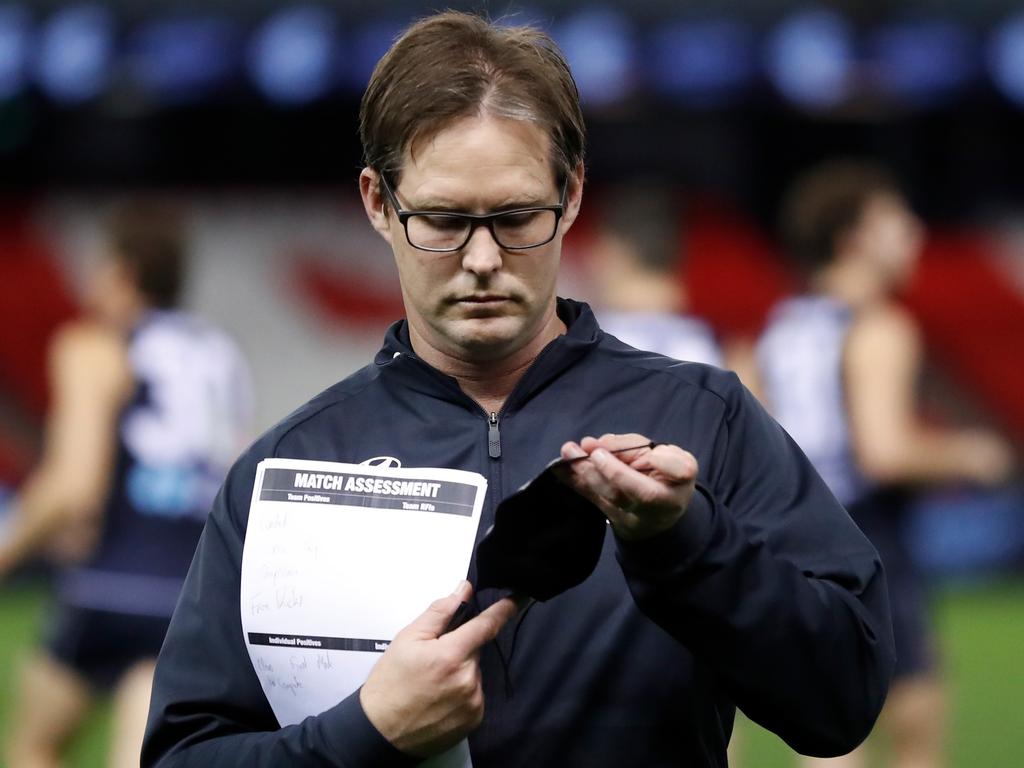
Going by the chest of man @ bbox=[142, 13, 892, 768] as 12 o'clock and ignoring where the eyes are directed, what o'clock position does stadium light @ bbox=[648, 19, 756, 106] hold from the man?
The stadium light is roughly at 6 o'clock from the man.

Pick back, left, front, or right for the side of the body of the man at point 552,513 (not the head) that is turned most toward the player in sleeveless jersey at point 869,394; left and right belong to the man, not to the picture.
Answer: back

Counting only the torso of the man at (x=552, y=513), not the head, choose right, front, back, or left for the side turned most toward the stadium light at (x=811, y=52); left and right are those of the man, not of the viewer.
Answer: back

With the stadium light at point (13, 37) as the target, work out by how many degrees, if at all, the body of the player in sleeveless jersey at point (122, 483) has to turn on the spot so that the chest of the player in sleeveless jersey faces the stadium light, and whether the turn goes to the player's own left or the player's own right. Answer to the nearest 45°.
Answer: approximately 45° to the player's own right

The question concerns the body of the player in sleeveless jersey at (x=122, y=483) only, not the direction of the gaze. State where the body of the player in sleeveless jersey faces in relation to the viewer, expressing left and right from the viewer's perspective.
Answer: facing away from the viewer and to the left of the viewer

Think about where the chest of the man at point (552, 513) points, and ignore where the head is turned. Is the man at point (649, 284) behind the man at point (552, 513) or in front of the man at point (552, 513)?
behind

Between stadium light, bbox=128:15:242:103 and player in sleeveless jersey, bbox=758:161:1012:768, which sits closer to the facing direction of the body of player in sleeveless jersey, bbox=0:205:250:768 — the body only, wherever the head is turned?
the stadium light
